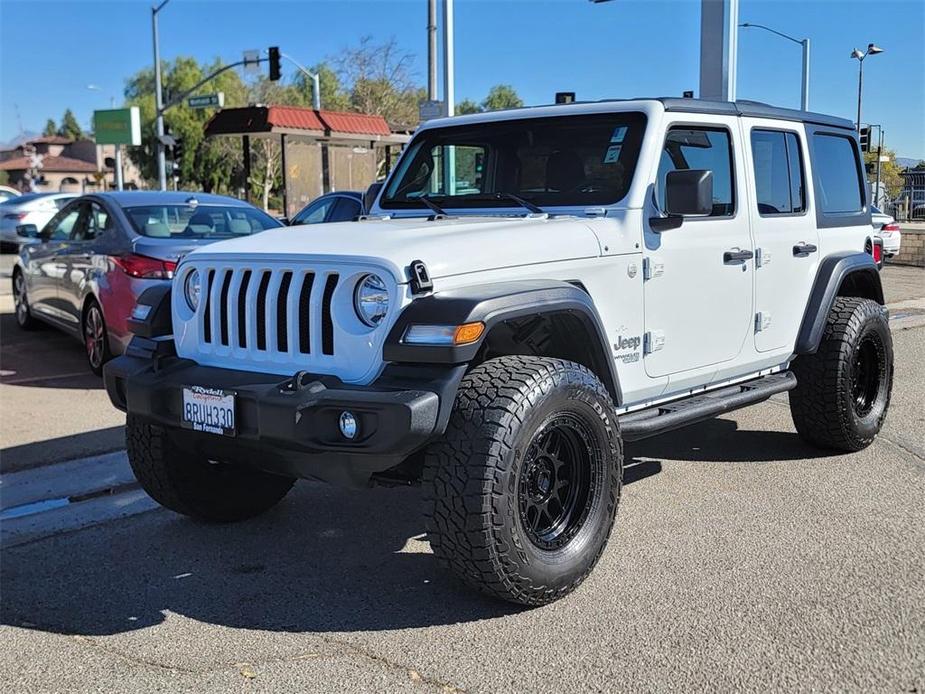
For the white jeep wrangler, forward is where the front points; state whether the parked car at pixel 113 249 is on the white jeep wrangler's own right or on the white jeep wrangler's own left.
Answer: on the white jeep wrangler's own right

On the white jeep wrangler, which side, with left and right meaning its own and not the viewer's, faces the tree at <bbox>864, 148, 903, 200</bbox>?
back

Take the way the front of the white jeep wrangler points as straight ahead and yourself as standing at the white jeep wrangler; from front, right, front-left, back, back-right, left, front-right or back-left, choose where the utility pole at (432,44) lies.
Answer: back-right

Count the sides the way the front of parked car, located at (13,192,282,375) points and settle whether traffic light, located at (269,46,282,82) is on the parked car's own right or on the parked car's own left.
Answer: on the parked car's own right

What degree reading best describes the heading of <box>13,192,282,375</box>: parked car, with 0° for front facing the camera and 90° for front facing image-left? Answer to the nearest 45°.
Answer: approximately 135°

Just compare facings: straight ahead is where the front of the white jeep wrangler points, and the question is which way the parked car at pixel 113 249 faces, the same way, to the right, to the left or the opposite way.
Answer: to the right

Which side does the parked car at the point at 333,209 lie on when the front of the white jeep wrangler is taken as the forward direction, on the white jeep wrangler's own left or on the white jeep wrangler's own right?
on the white jeep wrangler's own right

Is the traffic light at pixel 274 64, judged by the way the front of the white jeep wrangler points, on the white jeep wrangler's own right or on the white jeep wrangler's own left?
on the white jeep wrangler's own right

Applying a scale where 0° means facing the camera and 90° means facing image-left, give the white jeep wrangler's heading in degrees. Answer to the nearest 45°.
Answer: approximately 45°

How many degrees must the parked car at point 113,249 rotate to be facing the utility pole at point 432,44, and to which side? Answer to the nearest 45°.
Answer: approximately 90° to its right

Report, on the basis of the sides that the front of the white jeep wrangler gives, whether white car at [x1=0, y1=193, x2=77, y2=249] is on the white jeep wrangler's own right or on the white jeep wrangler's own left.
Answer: on the white jeep wrangler's own right

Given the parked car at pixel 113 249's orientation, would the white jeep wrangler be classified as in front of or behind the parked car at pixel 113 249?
behind
